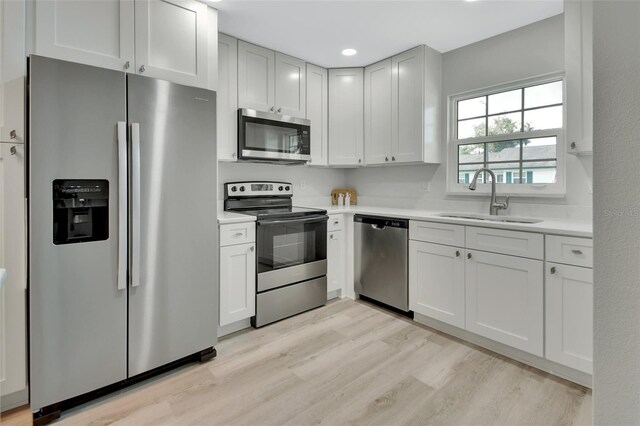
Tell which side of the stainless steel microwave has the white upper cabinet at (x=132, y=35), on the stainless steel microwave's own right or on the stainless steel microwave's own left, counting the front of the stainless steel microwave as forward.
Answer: on the stainless steel microwave's own right

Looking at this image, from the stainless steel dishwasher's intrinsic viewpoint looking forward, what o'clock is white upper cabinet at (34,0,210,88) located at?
The white upper cabinet is roughly at 12 o'clock from the stainless steel dishwasher.

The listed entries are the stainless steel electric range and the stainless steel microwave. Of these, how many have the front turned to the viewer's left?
0

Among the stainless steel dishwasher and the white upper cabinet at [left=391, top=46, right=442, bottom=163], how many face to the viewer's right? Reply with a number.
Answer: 0

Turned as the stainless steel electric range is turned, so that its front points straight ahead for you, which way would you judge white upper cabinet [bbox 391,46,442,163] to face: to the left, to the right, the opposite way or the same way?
to the right

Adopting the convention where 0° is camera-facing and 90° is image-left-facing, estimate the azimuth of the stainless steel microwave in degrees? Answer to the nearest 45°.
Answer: approximately 315°

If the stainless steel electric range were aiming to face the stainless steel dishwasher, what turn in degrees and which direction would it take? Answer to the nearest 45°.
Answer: approximately 45° to its left

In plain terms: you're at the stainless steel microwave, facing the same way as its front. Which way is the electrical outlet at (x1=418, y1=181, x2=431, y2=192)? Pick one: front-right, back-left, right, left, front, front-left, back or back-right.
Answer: front-left

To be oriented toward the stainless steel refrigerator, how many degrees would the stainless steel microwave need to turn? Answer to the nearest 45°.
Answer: approximately 90° to its right

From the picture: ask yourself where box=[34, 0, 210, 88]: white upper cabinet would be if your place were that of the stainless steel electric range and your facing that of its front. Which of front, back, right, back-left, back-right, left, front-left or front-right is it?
right

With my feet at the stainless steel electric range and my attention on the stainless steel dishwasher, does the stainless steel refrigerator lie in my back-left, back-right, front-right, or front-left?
back-right

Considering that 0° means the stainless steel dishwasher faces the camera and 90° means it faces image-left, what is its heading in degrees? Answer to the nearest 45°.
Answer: approximately 45°

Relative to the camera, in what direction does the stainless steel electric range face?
facing the viewer and to the right of the viewer

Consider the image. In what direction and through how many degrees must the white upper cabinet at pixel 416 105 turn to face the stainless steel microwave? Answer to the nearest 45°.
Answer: approximately 45° to its right

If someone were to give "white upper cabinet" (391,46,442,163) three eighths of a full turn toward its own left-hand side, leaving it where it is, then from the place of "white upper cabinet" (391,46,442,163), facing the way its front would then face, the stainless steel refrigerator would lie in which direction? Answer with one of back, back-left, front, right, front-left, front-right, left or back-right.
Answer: back-right
